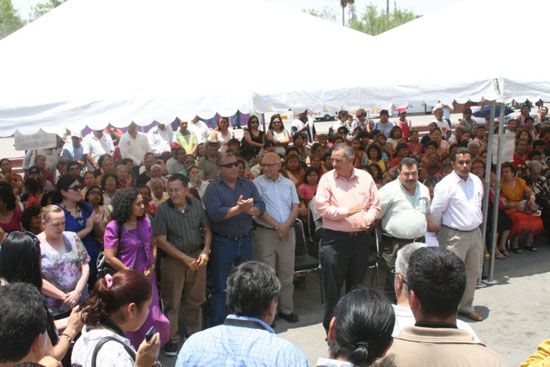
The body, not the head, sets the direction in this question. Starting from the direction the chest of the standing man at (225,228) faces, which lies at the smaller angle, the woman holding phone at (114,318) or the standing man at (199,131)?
the woman holding phone

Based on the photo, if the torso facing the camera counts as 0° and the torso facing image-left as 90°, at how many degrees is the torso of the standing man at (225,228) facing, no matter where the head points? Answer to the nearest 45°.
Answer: approximately 315°

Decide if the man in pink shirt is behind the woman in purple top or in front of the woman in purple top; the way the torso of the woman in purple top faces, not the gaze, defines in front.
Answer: in front

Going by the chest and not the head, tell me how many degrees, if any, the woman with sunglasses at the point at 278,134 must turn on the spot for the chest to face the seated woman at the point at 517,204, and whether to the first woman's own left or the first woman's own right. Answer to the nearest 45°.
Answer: approximately 45° to the first woman's own left

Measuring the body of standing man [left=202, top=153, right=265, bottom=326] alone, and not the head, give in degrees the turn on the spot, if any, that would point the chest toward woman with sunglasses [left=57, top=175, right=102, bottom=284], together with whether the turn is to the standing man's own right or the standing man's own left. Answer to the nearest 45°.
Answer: approximately 135° to the standing man's own right

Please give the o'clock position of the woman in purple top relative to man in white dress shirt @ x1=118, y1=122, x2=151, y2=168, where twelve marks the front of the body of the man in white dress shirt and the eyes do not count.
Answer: The woman in purple top is roughly at 12 o'clock from the man in white dress shirt.

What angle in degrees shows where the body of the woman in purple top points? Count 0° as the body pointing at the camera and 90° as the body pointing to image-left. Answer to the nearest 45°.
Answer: approximately 315°

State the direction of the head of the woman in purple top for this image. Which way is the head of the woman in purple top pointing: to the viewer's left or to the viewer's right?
to the viewer's right

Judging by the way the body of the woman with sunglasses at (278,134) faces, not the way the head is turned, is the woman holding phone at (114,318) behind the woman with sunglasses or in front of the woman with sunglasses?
in front

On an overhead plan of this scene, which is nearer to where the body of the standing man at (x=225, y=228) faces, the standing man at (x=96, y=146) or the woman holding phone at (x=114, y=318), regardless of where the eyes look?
the woman holding phone
